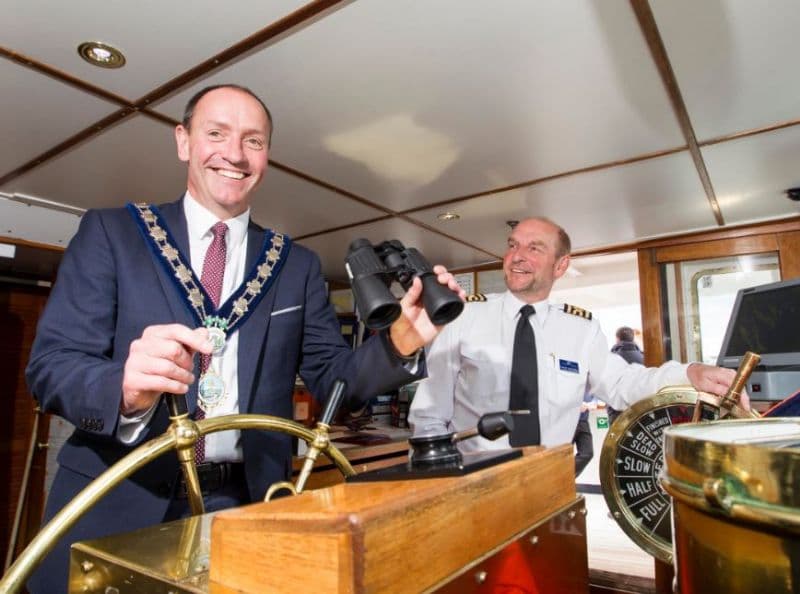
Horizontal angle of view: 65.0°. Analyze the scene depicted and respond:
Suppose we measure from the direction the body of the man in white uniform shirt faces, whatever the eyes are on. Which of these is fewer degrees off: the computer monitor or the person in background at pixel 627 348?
the computer monitor

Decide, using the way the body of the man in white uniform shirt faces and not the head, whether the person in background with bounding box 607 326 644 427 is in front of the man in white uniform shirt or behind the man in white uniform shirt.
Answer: behind

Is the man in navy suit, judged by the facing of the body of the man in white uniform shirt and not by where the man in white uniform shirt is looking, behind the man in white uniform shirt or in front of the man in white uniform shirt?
in front

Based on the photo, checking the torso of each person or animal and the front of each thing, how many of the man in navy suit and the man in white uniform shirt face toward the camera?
2

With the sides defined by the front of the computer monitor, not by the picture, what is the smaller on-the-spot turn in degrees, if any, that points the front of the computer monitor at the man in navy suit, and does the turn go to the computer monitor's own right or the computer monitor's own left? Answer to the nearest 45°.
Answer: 0° — it already faces them

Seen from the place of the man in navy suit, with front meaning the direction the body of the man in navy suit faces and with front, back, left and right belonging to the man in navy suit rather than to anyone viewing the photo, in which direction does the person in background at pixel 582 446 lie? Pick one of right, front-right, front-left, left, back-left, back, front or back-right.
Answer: back-left

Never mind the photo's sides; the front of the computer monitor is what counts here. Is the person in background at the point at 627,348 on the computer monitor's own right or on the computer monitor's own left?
on the computer monitor's own right

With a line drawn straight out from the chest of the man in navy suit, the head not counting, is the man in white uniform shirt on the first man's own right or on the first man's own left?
on the first man's own left

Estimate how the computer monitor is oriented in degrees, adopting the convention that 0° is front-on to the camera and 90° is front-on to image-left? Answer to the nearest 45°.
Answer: approximately 45°
